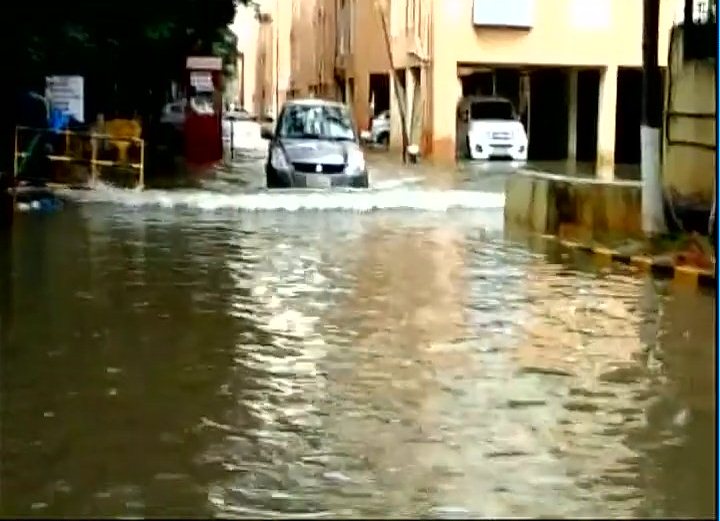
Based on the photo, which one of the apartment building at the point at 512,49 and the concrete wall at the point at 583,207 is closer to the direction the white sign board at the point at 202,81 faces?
the concrete wall

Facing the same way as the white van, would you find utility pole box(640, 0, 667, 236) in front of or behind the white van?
in front

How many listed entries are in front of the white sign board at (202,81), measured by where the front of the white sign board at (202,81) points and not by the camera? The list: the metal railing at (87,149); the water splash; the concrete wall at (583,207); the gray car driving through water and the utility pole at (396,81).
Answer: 4

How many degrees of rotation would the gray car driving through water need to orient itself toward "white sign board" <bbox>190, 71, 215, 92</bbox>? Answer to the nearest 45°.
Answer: approximately 180°

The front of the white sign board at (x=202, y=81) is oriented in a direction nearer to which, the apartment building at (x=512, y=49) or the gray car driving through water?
the gray car driving through water

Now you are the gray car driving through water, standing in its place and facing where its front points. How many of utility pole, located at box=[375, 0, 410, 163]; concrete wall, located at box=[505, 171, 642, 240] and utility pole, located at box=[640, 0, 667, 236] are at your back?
1

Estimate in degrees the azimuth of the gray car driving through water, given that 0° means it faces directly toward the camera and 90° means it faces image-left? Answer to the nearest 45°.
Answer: approximately 0°

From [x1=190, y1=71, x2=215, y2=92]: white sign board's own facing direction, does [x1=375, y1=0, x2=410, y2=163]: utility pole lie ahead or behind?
behind

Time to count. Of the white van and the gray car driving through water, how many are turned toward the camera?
2

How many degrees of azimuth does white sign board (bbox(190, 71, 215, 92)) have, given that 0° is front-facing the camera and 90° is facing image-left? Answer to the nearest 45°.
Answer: approximately 0°
